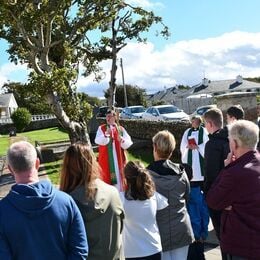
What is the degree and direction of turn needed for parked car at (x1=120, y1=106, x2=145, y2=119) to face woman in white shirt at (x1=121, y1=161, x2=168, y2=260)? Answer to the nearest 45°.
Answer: approximately 45° to its right

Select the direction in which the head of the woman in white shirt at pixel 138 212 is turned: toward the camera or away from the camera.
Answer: away from the camera

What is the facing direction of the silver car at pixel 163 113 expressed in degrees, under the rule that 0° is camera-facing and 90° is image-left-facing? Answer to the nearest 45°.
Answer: approximately 315°

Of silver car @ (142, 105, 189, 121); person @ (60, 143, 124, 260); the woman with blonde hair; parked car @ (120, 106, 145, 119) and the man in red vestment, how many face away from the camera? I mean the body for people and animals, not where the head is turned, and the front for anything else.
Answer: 2

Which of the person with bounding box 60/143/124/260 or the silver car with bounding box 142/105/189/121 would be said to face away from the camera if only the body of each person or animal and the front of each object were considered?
the person

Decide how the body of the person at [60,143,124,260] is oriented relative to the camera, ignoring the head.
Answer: away from the camera

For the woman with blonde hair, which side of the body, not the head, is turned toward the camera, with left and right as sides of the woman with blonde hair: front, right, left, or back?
back

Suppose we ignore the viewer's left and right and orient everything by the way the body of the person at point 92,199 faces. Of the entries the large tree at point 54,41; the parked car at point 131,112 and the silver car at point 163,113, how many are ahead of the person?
3

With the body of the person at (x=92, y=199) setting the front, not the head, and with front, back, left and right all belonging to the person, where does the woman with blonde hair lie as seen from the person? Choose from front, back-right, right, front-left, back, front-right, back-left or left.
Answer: front-right

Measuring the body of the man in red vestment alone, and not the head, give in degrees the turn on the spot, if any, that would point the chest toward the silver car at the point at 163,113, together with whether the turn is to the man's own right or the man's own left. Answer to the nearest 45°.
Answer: approximately 180°

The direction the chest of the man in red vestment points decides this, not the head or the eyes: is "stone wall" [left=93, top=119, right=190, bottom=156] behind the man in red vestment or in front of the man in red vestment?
behind

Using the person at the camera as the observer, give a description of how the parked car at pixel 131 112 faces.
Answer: facing the viewer and to the right of the viewer
